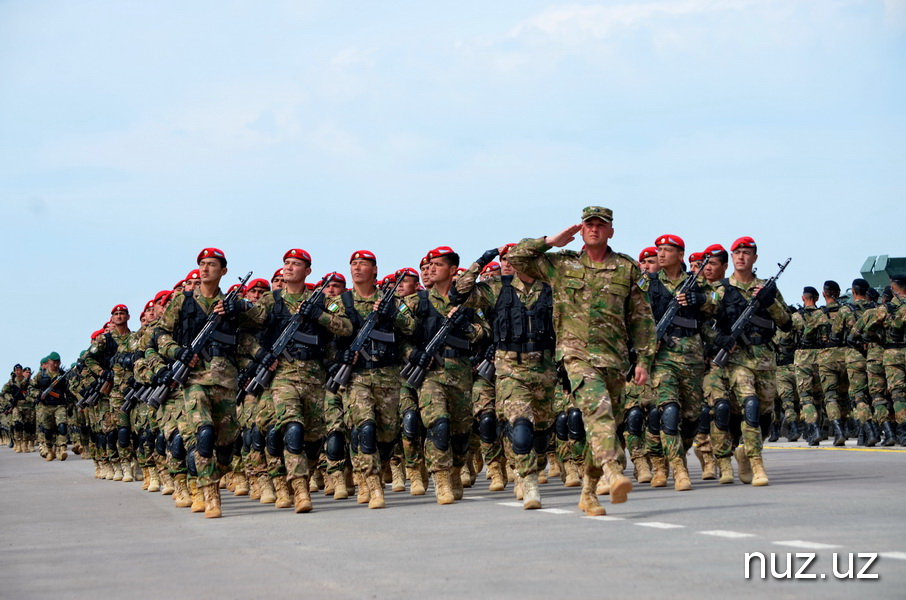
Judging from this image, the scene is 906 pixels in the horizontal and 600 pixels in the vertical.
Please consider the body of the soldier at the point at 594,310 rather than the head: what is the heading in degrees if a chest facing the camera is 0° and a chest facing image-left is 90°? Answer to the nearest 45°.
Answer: approximately 0°

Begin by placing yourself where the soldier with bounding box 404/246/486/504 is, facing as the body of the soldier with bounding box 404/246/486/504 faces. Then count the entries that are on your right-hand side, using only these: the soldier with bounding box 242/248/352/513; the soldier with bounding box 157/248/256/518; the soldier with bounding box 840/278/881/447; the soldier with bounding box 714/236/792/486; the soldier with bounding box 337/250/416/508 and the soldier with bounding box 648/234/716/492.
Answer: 3

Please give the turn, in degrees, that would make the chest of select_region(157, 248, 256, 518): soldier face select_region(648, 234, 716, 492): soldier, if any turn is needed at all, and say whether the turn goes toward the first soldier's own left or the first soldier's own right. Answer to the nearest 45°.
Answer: approximately 90° to the first soldier's own left

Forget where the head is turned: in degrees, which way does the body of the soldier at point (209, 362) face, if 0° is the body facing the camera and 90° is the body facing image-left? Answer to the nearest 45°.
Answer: approximately 0°

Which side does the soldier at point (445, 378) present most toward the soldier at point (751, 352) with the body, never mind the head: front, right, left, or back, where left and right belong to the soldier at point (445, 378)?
left

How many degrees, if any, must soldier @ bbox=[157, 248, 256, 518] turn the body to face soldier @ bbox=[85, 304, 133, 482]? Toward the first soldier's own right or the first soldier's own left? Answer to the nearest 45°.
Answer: approximately 180°

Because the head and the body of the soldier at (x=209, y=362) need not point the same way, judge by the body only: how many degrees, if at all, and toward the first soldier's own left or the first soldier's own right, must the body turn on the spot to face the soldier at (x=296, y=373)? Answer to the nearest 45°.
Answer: approximately 90° to the first soldier's own left

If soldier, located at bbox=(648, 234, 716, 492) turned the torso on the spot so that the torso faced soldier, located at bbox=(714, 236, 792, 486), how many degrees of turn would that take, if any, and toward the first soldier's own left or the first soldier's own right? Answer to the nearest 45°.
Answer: approximately 90° to the first soldier's own left
